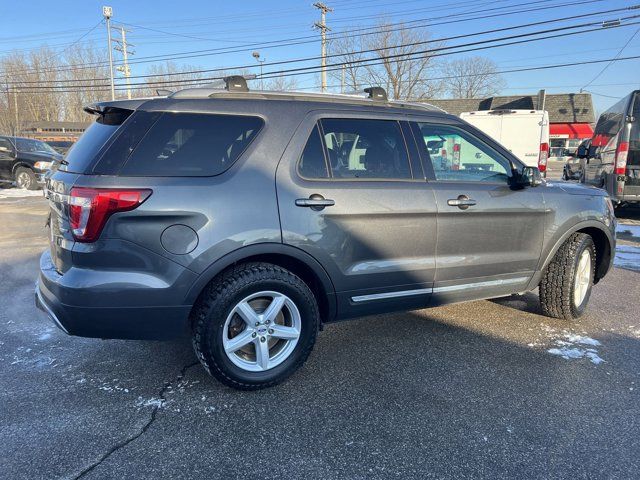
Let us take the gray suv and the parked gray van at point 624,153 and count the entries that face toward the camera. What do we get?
0

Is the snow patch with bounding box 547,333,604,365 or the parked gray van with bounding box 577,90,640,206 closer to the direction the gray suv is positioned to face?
the parked gray van

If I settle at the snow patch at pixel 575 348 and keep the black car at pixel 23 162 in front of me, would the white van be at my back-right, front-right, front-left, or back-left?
front-right

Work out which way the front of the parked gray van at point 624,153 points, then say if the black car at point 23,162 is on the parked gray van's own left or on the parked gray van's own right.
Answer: on the parked gray van's own left

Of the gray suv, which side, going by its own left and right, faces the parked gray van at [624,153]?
front

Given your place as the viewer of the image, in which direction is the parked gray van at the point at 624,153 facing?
facing away from the viewer and to the left of the viewer

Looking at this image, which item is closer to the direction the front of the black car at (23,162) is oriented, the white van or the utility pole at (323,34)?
the white van

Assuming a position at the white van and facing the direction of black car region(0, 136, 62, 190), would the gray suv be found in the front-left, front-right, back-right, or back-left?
front-left

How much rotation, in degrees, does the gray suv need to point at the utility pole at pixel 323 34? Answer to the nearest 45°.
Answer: approximately 45° to its left

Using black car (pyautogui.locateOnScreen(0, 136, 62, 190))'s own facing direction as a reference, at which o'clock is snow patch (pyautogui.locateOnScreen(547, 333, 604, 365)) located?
The snow patch is roughly at 1 o'clock from the black car.

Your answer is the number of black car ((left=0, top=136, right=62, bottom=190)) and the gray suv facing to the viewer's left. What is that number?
0

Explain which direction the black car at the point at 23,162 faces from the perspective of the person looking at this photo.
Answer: facing the viewer and to the right of the viewer
